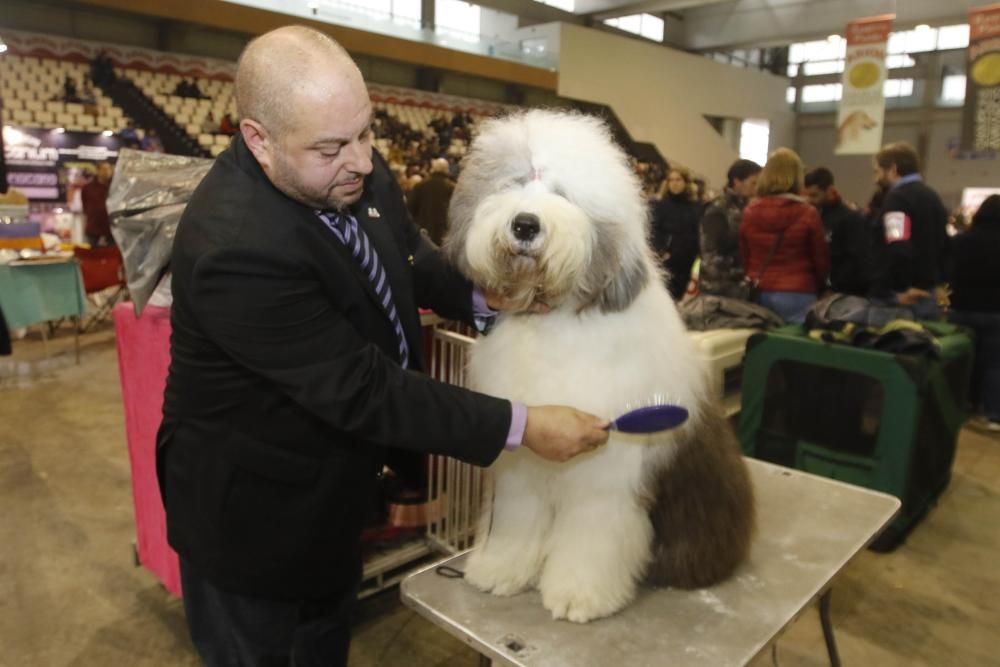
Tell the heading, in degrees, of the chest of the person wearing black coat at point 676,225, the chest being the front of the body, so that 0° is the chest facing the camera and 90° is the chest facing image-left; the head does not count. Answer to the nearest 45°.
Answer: approximately 0°

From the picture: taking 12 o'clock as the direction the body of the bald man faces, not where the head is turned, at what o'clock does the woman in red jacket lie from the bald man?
The woman in red jacket is roughly at 9 o'clock from the bald man.

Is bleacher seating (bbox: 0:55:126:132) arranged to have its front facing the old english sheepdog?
yes

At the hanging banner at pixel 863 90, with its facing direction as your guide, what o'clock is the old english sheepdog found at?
The old english sheepdog is roughly at 12 o'clock from the hanging banner.

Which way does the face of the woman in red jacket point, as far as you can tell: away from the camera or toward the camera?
away from the camera

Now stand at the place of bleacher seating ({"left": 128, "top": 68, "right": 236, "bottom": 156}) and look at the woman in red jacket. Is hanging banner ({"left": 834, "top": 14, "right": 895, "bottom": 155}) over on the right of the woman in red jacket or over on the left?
left

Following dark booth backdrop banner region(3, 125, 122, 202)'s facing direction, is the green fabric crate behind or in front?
in front

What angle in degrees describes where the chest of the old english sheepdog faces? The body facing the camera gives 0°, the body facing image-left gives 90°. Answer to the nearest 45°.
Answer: approximately 45°

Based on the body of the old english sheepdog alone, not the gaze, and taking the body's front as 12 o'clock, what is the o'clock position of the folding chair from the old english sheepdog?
The folding chair is roughly at 3 o'clock from the old english sheepdog.

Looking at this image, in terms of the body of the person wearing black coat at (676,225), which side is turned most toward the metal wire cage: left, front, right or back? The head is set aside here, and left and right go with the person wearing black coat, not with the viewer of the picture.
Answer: front
